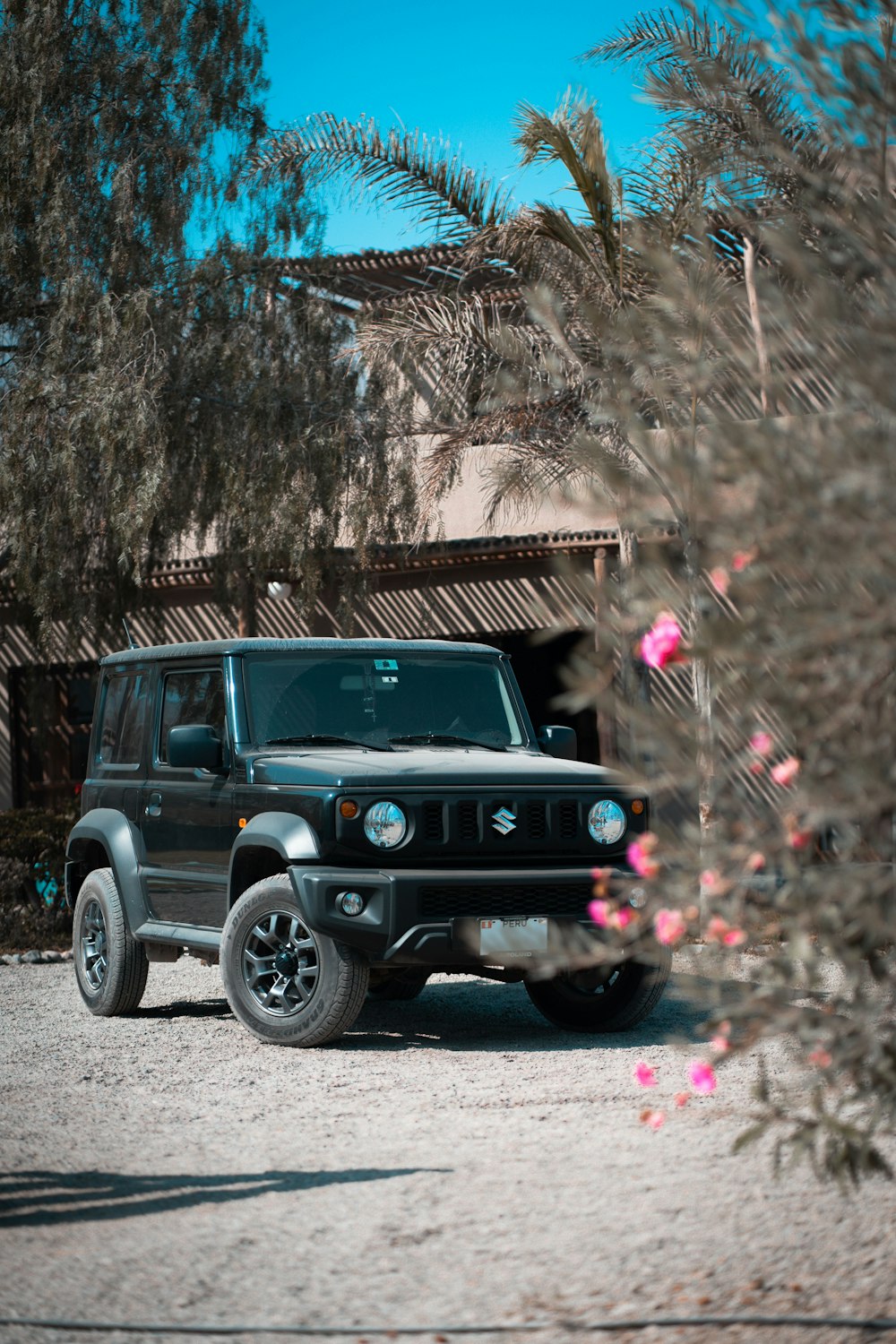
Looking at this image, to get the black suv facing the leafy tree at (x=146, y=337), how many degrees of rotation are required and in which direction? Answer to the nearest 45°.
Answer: approximately 135° to its left

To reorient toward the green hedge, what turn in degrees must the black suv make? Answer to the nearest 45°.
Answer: approximately 180°

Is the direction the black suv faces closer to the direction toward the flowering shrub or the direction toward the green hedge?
the flowering shrub

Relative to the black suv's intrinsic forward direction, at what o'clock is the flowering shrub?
The flowering shrub is roughly at 1 o'clock from the black suv.

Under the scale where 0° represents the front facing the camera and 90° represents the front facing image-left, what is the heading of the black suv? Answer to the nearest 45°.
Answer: approximately 315°
